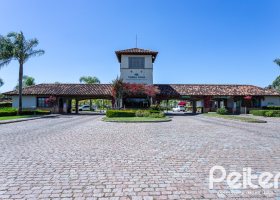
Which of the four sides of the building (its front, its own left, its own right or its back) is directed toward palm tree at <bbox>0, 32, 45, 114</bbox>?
right

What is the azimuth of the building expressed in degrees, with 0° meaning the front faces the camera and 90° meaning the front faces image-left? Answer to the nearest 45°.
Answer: approximately 0°
